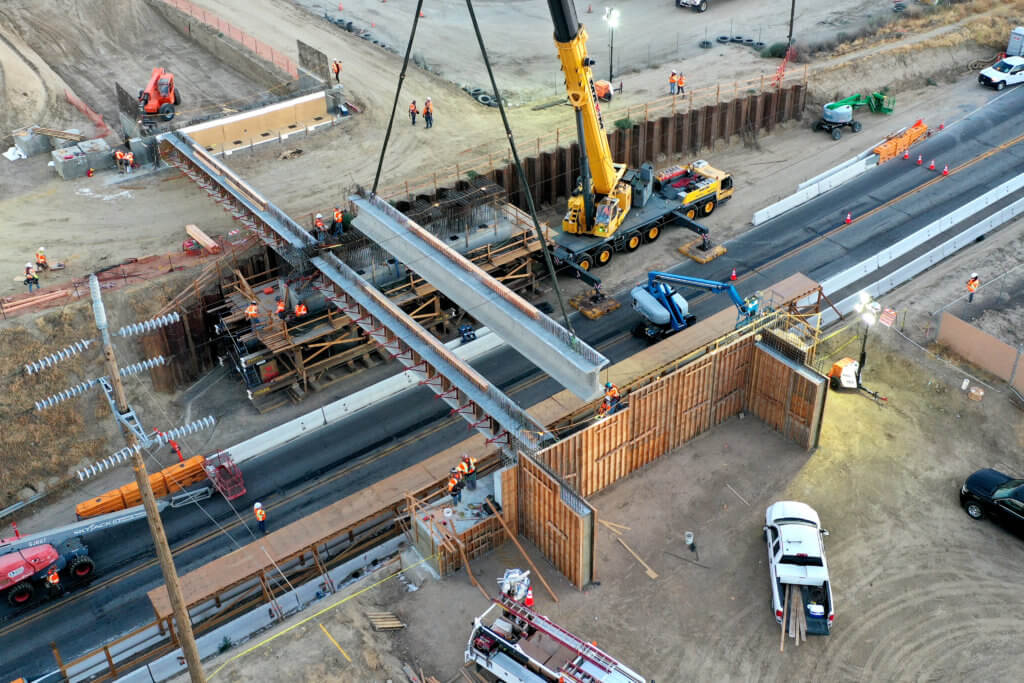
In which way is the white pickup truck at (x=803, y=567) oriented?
away from the camera

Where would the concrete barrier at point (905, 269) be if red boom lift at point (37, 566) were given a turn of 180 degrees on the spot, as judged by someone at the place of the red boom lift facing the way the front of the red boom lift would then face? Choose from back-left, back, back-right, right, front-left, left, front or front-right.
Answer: back-left

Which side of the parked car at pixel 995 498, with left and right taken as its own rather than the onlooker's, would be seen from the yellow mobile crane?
front

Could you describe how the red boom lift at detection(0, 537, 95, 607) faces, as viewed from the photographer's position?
facing away from the viewer and to the right of the viewer

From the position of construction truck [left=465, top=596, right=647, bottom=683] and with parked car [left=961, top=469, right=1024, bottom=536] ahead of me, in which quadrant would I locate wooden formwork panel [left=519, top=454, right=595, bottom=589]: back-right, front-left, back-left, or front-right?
front-left

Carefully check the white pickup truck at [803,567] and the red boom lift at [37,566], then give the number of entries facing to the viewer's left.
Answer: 0

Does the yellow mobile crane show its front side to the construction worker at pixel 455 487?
no

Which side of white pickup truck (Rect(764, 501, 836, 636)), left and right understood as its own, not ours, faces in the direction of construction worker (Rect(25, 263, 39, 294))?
left

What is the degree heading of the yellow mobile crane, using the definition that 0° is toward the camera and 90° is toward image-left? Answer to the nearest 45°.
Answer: approximately 225°

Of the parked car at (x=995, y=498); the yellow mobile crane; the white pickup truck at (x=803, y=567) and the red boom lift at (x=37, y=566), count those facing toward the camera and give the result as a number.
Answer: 0

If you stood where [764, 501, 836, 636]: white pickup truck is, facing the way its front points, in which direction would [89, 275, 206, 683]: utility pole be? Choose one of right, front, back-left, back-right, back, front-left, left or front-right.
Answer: back-left

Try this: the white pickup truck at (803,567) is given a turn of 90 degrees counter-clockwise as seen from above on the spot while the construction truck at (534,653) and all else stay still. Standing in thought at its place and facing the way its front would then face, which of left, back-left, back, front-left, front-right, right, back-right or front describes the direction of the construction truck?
front-left

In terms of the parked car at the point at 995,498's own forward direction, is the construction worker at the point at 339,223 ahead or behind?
ahead

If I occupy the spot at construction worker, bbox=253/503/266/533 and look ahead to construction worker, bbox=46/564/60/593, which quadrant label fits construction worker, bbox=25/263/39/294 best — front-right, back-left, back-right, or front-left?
front-right

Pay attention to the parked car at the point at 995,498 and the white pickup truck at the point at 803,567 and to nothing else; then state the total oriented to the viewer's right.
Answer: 0
